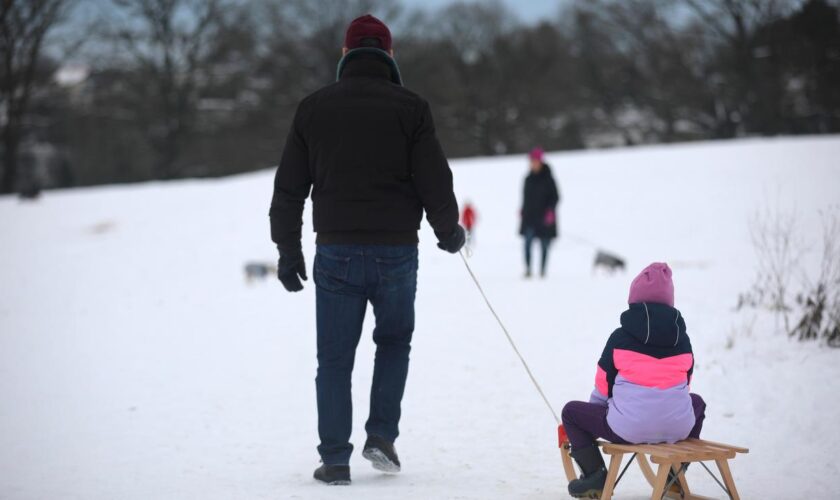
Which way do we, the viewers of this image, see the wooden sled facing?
facing away from the viewer and to the left of the viewer

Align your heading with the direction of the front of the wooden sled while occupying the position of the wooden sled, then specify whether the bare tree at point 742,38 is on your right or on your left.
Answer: on your right

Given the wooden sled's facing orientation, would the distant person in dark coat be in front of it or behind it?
in front

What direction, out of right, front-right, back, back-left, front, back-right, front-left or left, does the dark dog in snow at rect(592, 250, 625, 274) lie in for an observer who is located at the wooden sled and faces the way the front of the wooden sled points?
front-right

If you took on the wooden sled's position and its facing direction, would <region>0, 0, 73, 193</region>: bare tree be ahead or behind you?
ahead
